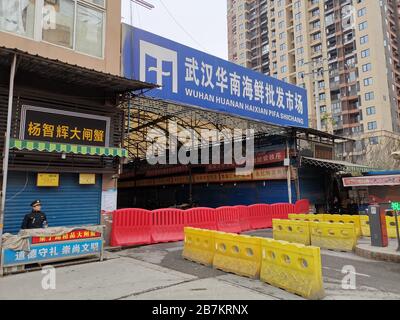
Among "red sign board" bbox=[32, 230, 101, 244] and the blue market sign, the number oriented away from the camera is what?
0

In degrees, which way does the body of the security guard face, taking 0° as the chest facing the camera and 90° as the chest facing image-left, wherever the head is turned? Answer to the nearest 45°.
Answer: approximately 315°

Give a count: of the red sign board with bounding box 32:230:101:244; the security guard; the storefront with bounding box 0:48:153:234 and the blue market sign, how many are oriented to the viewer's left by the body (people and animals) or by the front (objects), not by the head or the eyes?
0

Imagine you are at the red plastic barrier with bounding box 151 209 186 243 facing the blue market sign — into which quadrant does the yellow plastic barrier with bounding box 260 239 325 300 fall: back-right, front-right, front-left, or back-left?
back-right

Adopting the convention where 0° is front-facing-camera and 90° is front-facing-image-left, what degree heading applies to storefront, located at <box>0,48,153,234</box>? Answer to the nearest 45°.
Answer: approximately 315°

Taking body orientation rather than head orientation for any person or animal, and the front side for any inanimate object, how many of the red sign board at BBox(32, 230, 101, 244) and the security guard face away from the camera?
0

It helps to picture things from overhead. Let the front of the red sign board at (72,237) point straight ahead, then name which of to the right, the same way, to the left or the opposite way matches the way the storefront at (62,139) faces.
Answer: the same way

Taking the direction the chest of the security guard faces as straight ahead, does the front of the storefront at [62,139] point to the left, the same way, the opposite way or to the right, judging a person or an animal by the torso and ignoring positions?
the same way

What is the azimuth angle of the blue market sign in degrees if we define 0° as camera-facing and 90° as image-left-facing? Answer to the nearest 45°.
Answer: approximately 315°

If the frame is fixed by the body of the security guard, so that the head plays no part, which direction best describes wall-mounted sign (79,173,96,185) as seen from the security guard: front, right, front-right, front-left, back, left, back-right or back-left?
left
